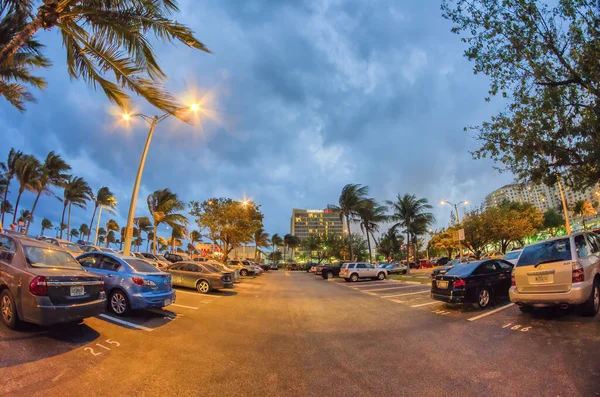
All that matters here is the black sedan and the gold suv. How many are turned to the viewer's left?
0

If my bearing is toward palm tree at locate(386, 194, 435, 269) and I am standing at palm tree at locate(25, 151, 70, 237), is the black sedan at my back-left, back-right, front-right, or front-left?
front-right

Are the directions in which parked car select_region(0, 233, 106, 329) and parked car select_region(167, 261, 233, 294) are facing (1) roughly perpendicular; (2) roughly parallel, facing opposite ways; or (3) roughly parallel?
roughly parallel

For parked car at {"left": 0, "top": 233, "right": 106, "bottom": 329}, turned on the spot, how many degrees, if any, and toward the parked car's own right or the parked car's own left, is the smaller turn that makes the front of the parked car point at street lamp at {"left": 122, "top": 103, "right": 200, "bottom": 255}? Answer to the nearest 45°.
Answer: approximately 45° to the parked car's own right

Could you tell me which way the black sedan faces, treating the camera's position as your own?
facing away from the viewer and to the right of the viewer

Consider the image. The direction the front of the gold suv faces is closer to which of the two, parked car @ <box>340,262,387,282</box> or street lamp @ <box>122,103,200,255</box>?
the parked car

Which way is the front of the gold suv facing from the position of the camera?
facing away from the viewer and to the right of the viewer

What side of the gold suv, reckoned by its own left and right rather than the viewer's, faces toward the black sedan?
left

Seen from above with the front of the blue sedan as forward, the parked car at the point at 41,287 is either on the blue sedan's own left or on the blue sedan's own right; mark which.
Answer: on the blue sedan's own left

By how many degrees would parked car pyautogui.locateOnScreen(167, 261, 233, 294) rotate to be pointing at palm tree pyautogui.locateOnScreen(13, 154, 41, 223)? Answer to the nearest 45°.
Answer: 0° — it already faces it

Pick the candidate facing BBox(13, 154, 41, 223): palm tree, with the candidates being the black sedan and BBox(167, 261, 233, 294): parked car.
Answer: the parked car

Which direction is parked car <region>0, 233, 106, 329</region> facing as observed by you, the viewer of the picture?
facing away from the viewer and to the left of the viewer

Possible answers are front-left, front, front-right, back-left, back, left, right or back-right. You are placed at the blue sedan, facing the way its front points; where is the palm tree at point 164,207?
front-right

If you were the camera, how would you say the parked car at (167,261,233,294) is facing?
facing away from the viewer and to the left of the viewer

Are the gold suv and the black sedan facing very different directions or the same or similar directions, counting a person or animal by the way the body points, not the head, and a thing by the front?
same or similar directions

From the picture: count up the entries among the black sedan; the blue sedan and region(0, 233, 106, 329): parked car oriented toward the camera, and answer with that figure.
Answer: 0

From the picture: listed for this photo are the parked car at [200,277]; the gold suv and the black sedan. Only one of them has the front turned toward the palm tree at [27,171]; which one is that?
the parked car

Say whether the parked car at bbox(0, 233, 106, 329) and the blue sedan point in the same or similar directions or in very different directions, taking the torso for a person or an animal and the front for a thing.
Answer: same or similar directions

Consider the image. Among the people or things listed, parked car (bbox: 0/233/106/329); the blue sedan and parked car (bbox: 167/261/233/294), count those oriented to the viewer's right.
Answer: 0
